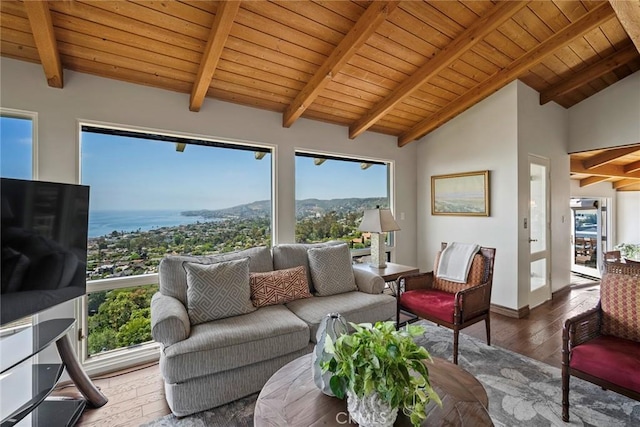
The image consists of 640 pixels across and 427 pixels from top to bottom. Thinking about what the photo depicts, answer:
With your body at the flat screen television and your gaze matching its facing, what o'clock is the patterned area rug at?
The patterned area rug is roughly at 12 o'clock from the flat screen television.

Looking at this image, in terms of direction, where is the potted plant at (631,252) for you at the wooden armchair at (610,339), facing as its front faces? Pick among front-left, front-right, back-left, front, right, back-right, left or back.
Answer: back-right

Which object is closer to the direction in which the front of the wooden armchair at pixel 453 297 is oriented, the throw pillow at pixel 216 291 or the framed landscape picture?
the throw pillow

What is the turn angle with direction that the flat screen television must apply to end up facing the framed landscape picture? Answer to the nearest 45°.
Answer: approximately 45° to its left

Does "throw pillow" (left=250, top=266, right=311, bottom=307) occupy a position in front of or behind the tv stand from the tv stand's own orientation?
in front

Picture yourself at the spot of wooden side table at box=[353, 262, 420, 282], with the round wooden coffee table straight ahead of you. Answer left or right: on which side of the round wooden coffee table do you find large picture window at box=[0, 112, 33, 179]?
right

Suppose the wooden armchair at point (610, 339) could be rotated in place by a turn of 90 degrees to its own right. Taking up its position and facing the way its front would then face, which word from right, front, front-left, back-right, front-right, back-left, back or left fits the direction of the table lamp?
front-left

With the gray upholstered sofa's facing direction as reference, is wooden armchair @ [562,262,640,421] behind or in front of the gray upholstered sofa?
in front

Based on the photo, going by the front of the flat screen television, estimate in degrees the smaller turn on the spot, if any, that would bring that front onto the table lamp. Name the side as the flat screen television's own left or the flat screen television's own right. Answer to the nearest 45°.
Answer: approximately 45° to the flat screen television's own left

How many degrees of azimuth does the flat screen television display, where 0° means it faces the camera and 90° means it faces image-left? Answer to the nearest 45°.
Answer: approximately 315°

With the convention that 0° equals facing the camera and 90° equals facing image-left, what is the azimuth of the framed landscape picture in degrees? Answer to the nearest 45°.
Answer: approximately 45°

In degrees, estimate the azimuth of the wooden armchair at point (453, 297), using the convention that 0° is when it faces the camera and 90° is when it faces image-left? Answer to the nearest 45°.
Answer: approximately 45°

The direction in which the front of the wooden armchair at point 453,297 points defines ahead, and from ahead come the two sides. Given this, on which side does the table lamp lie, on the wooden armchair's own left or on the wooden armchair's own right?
on the wooden armchair's own right

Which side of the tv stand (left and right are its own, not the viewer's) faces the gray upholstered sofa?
front

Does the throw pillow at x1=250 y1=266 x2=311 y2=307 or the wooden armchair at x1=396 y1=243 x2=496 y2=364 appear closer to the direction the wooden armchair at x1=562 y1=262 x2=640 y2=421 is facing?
the throw pillow

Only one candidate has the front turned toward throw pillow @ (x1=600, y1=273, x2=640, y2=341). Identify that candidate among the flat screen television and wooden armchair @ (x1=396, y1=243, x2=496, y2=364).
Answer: the flat screen television

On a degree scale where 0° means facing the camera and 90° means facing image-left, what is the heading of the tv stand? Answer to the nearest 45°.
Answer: approximately 315°
